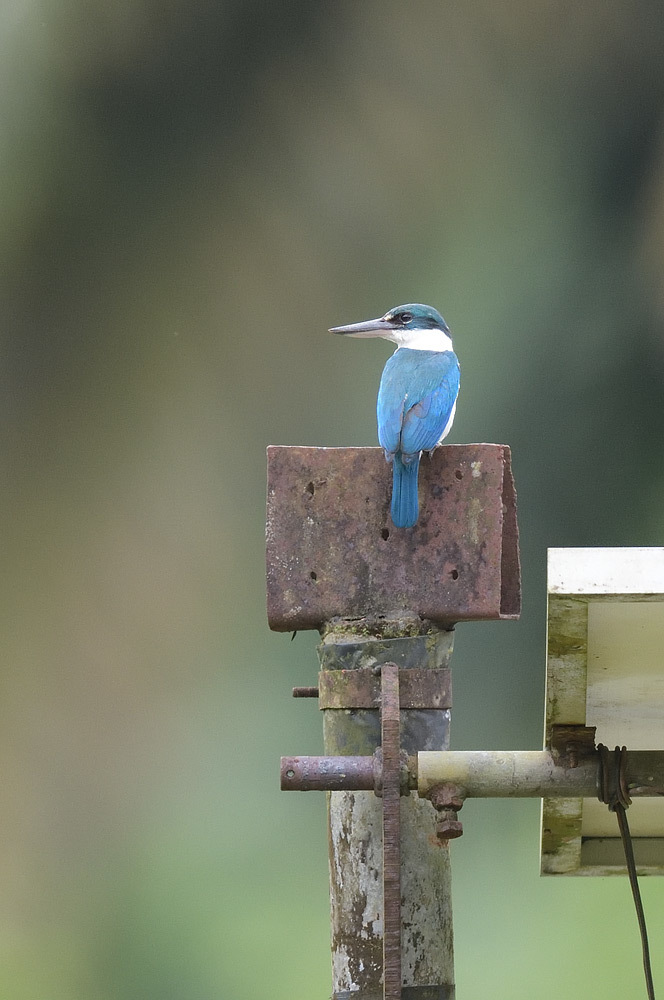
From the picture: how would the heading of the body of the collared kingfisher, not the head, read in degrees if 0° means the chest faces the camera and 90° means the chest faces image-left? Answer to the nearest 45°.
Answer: approximately 180°

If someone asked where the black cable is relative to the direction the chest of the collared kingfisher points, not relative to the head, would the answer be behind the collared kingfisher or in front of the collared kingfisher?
behind
